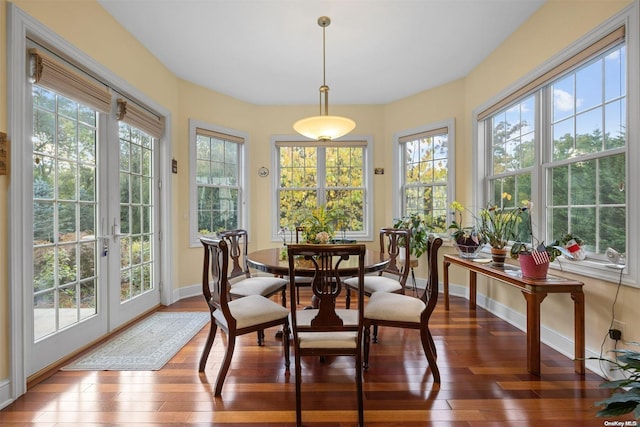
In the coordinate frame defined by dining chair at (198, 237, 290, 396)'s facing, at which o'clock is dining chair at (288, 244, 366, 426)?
dining chair at (288, 244, 366, 426) is roughly at 3 o'clock from dining chair at (198, 237, 290, 396).

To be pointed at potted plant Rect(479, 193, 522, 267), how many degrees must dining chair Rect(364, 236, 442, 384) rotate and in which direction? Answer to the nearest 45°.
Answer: approximately 135° to its right

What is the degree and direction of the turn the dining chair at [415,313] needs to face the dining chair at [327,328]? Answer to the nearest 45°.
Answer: approximately 45° to its left

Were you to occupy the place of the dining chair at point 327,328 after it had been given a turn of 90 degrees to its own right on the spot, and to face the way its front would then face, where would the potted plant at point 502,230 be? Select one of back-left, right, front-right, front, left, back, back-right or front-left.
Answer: front-left

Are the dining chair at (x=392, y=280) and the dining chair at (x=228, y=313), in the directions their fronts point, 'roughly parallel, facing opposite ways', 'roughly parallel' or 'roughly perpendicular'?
roughly parallel, facing opposite ways

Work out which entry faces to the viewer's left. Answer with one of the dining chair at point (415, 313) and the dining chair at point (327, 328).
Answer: the dining chair at point (415, 313)

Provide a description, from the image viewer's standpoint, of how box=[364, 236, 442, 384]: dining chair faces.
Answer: facing to the left of the viewer

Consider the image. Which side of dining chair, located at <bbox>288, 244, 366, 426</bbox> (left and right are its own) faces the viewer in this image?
back

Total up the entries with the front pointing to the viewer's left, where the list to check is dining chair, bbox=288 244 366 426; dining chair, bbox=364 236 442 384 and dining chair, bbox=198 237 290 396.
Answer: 1

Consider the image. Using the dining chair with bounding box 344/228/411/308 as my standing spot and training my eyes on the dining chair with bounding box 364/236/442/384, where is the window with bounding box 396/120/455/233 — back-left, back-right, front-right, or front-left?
back-left

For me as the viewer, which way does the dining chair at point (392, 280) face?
facing the viewer and to the left of the viewer

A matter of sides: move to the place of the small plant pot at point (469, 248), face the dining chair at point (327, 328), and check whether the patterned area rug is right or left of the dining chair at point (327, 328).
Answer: right

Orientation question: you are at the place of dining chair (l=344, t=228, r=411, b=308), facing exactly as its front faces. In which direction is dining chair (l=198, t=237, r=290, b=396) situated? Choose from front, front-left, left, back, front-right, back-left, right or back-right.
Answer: front

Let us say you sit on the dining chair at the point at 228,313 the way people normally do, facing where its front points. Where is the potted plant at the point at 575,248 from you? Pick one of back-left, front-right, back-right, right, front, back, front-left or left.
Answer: front-right

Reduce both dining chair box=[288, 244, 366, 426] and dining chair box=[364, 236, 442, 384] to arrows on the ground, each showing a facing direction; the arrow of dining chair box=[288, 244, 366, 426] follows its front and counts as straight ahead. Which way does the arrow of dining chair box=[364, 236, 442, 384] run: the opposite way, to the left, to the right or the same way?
to the left

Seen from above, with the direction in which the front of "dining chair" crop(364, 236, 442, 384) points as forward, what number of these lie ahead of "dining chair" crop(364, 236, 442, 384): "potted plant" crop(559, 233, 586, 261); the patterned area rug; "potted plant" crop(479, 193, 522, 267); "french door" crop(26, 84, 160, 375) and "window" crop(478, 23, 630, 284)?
2
